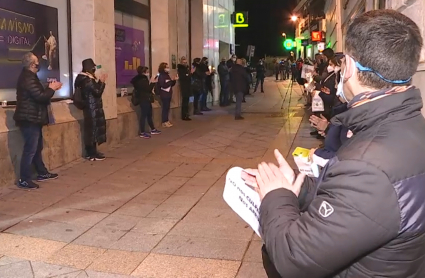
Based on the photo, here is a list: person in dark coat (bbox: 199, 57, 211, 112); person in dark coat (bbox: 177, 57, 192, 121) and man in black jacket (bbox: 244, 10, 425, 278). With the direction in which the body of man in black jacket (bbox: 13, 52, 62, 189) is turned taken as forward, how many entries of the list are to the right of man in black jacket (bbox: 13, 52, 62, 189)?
1

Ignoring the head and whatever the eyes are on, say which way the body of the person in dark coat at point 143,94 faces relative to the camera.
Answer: to the viewer's right

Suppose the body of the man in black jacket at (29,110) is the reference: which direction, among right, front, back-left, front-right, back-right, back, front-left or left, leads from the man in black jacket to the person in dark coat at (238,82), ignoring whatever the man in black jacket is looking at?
front-left

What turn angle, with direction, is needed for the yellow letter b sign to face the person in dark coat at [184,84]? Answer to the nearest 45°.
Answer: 0° — it already faces them

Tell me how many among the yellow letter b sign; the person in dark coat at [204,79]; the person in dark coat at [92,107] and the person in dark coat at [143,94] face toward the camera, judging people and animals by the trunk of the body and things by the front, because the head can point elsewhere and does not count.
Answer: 1

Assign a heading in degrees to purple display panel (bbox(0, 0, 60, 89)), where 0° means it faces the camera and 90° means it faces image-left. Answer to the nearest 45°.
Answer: approximately 315°

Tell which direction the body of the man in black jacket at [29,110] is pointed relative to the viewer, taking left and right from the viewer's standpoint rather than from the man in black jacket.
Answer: facing to the right of the viewer

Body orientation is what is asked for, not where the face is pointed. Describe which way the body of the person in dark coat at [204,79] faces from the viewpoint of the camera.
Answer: to the viewer's right

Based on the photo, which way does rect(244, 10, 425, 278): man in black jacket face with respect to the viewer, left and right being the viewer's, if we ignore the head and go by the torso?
facing away from the viewer and to the left of the viewer

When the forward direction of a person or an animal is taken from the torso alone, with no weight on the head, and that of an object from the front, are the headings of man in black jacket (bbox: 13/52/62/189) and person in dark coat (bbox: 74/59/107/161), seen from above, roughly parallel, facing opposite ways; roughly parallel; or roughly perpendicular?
roughly parallel

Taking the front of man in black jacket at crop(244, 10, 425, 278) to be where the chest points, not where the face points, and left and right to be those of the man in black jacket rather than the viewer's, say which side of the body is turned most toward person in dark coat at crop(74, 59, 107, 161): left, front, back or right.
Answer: front

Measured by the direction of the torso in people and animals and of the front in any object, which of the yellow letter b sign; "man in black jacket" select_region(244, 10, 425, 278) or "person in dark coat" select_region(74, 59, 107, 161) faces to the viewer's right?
the person in dark coat

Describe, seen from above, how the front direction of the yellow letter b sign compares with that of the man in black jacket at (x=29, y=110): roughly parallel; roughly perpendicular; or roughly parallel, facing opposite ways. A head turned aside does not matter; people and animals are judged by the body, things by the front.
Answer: roughly perpendicular

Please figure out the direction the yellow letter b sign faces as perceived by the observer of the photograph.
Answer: facing the viewer

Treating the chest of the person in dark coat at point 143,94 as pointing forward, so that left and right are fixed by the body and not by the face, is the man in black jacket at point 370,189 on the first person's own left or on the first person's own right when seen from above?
on the first person's own right

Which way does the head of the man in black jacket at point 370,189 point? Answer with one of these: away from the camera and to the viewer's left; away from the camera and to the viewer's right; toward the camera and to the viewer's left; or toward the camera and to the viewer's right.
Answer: away from the camera and to the viewer's left

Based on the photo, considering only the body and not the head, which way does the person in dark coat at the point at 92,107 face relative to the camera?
to the viewer's right

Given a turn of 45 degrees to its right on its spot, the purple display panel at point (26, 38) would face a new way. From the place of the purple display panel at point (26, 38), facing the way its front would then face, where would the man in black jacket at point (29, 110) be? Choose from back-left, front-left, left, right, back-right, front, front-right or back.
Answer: front

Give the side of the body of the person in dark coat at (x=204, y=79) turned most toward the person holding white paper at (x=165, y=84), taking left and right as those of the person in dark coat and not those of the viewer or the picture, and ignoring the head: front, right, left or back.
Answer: right

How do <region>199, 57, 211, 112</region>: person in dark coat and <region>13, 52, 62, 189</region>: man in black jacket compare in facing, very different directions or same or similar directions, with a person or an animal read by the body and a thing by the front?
same or similar directions
